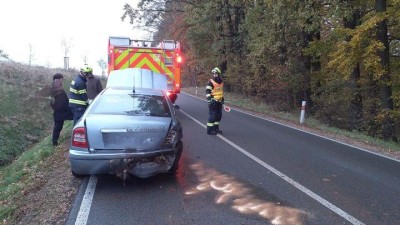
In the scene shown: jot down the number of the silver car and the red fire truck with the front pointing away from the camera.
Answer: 2

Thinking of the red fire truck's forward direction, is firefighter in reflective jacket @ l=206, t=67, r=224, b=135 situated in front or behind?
behind

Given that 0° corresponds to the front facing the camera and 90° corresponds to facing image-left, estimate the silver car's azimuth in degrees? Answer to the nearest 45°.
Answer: approximately 180°

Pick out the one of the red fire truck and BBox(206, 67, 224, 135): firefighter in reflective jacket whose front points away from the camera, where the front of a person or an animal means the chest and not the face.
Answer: the red fire truck

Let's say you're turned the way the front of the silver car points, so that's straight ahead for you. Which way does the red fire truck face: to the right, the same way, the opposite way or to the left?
the same way

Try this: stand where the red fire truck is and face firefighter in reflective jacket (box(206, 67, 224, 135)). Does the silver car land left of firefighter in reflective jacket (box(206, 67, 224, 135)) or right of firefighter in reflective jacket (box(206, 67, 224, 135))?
right

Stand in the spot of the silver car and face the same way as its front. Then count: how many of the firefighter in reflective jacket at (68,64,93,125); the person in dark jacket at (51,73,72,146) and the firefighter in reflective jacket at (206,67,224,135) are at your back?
0

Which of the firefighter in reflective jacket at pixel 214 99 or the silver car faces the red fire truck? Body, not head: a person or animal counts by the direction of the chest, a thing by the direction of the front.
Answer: the silver car

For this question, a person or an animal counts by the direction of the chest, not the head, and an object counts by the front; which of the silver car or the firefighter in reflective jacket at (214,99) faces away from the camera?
the silver car

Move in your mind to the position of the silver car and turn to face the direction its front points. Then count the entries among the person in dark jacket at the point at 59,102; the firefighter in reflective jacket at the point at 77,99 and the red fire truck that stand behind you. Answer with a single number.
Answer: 0

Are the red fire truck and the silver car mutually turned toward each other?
no

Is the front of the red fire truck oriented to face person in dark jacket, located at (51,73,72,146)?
no

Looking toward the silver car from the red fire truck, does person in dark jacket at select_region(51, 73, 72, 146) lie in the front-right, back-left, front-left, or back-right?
front-right

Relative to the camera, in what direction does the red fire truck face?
facing away from the viewer

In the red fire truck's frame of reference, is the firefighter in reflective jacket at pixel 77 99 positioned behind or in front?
behind

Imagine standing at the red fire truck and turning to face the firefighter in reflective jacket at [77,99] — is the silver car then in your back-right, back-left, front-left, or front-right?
front-left

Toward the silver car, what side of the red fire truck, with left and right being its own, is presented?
back

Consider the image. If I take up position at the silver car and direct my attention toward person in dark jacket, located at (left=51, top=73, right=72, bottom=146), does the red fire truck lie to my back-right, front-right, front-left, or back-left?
front-right

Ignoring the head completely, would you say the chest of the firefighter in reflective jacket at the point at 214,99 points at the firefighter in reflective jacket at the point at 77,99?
no
